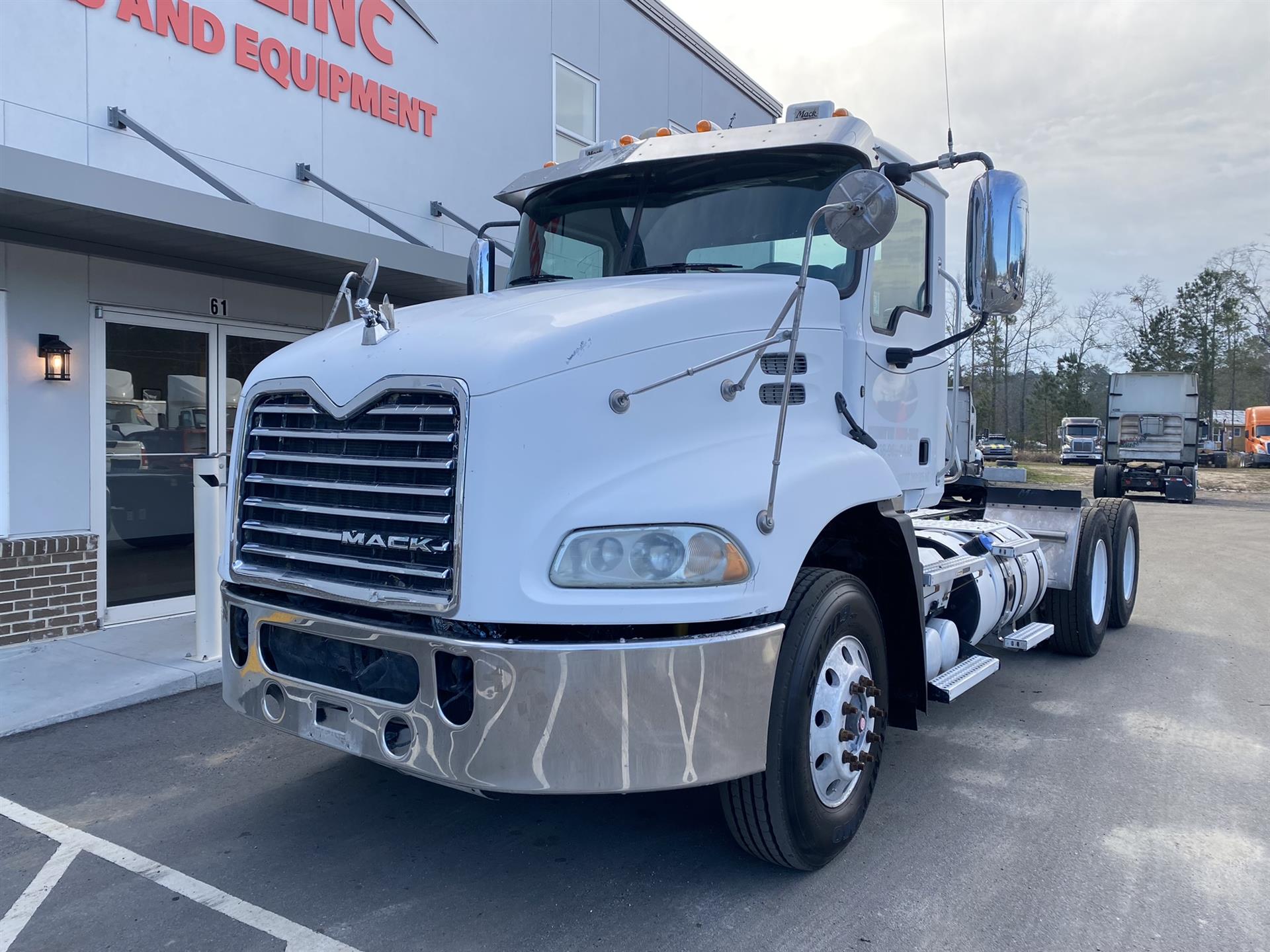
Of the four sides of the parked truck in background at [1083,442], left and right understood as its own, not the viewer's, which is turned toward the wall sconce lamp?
front

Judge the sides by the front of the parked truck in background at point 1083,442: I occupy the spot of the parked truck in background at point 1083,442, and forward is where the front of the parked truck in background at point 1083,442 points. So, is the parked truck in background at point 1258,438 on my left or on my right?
on my left

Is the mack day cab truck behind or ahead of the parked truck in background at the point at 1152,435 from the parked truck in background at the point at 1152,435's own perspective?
behind

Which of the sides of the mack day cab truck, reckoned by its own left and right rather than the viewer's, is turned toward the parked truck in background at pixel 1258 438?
back

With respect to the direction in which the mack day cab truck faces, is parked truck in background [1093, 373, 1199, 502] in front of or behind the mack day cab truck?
behind

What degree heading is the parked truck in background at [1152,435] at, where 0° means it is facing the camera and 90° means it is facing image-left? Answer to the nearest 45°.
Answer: approximately 180°

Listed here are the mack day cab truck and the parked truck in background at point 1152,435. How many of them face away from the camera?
1

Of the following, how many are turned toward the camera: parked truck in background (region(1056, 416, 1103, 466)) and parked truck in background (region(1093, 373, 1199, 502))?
1

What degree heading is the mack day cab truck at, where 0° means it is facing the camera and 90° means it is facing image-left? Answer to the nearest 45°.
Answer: approximately 45°

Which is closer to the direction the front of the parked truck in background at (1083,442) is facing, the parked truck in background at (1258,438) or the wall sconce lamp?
the wall sconce lamp

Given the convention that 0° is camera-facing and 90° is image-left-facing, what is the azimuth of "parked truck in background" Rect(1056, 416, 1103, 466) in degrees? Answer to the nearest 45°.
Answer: approximately 0°

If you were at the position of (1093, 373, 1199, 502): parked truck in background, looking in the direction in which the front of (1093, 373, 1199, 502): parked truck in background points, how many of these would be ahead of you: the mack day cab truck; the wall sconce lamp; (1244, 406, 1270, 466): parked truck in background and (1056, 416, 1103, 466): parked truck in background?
2

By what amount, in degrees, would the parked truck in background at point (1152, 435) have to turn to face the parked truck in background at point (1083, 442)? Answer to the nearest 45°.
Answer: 0° — it already faces it

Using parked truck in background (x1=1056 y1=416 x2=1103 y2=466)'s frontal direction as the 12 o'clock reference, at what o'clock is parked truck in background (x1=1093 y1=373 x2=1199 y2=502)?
parked truck in background (x1=1093 y1=373 x2=1199 y2=502) is roughly at 12 o'clock from parked truck in background (x1=1056 y1=416 x2=1103 y2=466).

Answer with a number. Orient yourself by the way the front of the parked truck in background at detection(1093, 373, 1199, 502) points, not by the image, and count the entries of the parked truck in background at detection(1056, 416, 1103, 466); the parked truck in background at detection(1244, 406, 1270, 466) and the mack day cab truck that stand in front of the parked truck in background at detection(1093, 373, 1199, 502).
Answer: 2

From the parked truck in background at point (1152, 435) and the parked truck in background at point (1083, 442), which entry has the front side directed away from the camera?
the parked truck in background at point (1152, 435)

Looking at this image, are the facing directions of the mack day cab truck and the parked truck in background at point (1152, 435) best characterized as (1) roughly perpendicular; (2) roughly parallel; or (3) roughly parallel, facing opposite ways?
roughly parallel, facing opposite ways

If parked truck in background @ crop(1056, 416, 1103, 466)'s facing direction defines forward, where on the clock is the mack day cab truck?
The mack day cab truck is roughly at 12 o'clock from the parked truck in background.

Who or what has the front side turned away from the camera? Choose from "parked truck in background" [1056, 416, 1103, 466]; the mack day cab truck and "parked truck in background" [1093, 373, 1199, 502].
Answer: "parked truck in background" [1093, 373, 1199, 502]
